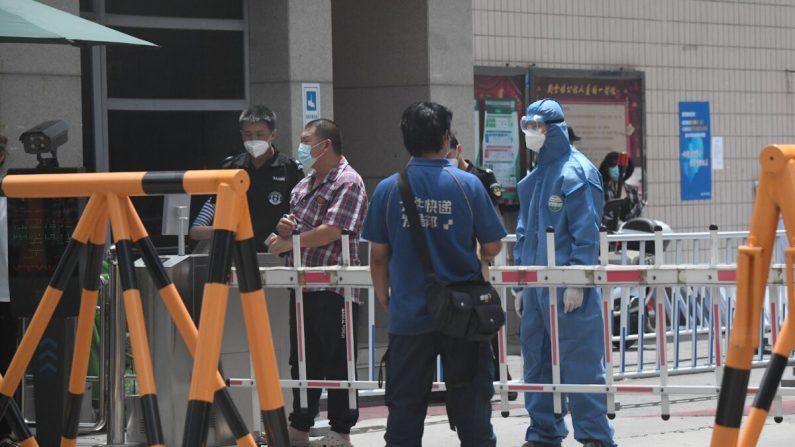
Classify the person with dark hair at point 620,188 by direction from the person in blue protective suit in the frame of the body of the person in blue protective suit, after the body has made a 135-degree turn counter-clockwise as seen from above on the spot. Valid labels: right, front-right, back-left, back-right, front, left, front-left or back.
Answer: left

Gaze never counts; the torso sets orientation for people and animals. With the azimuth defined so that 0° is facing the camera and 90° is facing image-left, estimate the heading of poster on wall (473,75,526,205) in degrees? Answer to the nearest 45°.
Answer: approximately 0°

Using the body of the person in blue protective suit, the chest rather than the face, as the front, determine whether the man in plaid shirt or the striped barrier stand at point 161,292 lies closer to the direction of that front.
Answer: the striped barrier stand

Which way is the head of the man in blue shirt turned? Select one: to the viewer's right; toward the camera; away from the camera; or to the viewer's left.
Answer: away from the camera

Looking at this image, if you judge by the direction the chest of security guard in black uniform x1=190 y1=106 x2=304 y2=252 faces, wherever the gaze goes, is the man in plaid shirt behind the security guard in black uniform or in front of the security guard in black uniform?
in front

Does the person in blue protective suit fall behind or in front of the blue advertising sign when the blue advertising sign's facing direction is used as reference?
in front

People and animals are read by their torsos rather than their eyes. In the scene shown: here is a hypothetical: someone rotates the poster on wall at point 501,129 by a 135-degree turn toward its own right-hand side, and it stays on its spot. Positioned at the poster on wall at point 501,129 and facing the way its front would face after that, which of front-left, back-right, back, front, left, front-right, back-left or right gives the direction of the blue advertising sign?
right

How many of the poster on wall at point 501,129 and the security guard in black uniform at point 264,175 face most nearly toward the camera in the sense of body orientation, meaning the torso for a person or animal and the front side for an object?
2

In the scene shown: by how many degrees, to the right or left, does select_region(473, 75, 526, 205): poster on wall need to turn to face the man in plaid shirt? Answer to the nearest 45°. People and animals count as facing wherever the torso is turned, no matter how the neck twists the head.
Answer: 0° — it already faces them

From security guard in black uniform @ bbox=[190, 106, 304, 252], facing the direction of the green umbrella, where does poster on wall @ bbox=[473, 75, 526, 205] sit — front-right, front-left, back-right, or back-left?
back-right
